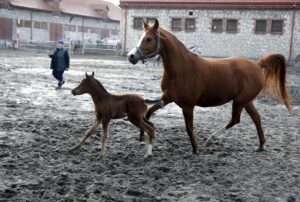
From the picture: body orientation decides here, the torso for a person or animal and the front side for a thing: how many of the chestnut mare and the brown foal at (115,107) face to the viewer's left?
2

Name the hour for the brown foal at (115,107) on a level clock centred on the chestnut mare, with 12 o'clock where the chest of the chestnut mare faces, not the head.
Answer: The brown foal is roughly at 11 o'clock from the chestnut mare.

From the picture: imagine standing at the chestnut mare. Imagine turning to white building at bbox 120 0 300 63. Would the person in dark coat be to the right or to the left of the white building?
left

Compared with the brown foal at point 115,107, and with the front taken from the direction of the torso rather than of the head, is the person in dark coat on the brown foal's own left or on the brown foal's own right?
on the brown foal's own right

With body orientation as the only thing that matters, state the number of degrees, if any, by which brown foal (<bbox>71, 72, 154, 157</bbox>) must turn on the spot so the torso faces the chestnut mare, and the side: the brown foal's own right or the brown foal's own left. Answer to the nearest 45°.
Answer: approximately 180°

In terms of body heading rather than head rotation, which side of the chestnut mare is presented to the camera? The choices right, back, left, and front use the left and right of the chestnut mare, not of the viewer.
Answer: left

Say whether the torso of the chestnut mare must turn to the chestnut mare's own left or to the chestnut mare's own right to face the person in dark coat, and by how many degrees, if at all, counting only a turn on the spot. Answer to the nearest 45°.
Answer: approximately 45° to the chestnut mare's own right

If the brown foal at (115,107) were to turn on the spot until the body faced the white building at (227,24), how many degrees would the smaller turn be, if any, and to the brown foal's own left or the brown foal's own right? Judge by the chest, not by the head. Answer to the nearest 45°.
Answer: approximately 90° to the brown foal's own right

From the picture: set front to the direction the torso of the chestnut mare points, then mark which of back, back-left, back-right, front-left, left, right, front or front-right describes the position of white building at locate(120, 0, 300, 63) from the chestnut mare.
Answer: right

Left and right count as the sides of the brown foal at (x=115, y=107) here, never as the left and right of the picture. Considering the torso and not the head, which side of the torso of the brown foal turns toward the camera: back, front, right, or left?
left
